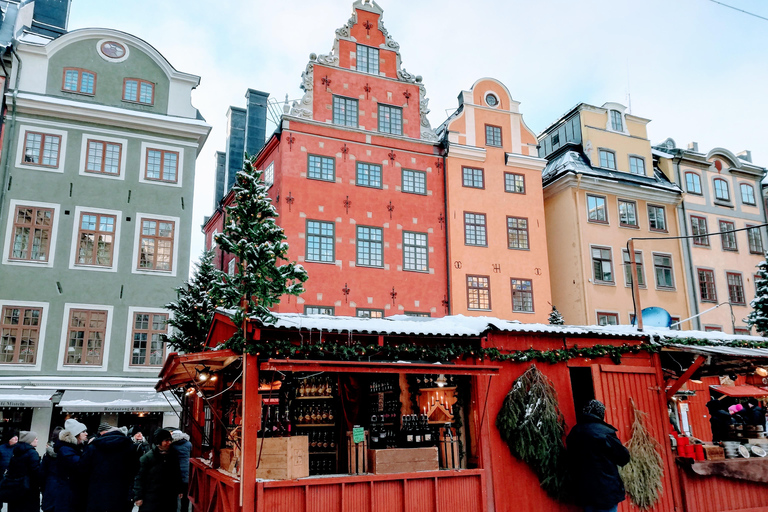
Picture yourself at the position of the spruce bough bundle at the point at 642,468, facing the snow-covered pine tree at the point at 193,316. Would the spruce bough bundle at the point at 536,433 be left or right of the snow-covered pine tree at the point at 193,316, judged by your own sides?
left

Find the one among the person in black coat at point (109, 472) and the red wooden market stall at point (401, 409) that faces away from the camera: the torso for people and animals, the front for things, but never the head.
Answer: the person in black coat

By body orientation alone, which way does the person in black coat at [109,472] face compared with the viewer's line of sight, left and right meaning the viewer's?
facing away from the viewer

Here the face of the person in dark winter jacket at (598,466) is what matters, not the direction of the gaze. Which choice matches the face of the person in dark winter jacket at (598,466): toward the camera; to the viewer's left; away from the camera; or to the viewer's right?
away from the camera

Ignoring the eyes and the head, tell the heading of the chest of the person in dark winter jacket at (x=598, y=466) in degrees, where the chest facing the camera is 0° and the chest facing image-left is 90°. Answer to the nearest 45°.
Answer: approximately 225°
